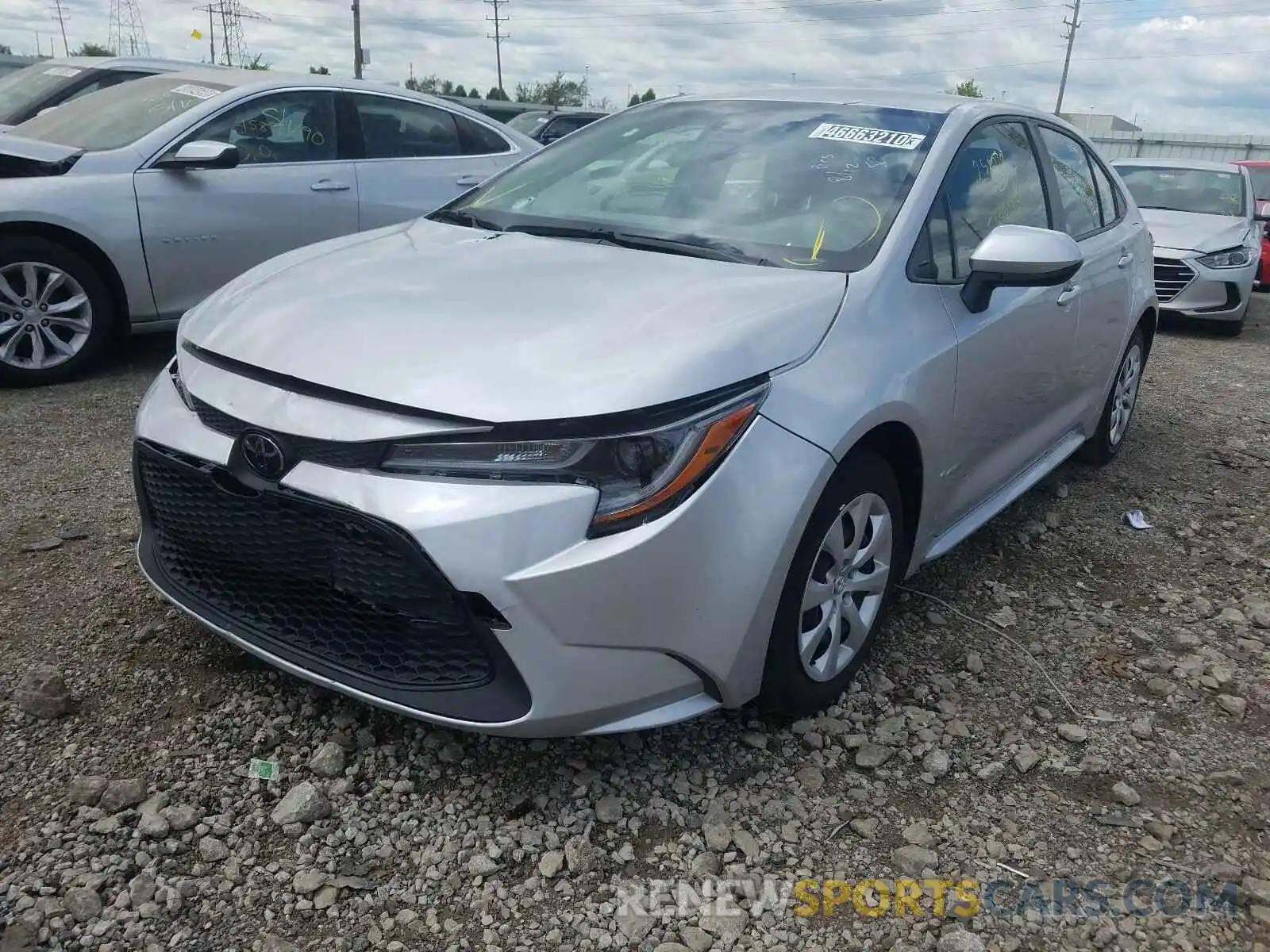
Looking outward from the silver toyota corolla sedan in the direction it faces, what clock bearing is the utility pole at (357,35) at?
The utility pole is roughly at 4 o'clock from the silver toyota corolla sedan.

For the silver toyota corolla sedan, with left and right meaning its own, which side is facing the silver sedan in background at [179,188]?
right

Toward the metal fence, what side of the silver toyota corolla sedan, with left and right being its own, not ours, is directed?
back

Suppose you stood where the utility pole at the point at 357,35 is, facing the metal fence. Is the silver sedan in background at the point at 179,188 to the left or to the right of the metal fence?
right

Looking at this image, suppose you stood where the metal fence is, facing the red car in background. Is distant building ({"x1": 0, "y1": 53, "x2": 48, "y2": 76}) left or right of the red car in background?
right

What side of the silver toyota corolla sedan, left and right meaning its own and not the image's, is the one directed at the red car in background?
back

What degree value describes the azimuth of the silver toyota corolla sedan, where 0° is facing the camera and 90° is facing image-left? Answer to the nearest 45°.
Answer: approximately 45°

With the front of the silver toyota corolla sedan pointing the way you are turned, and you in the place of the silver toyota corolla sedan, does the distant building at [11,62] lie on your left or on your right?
on your right
